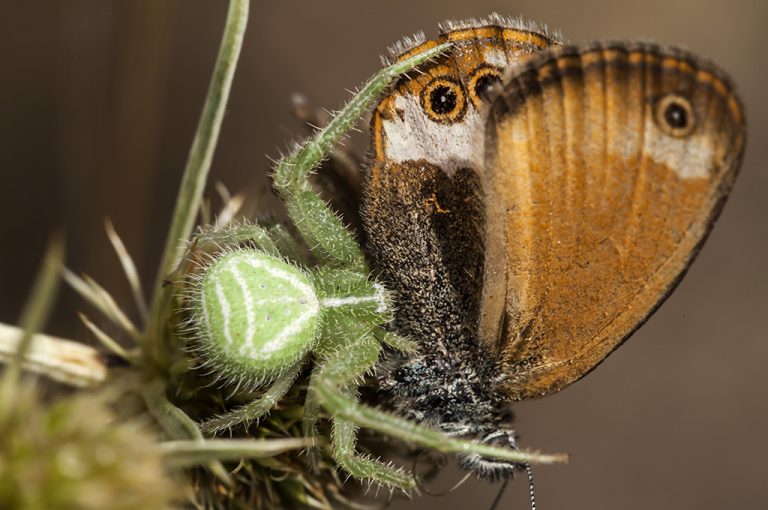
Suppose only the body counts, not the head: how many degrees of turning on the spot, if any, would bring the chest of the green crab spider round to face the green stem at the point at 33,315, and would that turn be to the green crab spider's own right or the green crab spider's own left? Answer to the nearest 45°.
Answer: approximately 135° to the green crab spider's own right

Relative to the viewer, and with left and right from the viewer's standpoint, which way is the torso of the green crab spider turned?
facing to the right of the viewer

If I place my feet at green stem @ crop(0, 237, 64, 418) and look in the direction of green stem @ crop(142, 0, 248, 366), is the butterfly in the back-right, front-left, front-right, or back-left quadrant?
front-right

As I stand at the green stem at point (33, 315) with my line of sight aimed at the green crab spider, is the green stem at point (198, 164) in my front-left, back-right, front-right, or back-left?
front-left

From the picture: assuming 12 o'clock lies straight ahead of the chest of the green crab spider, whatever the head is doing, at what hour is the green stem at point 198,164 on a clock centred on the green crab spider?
The green stem is roughly at 6 o'clock from the green crab spider.
